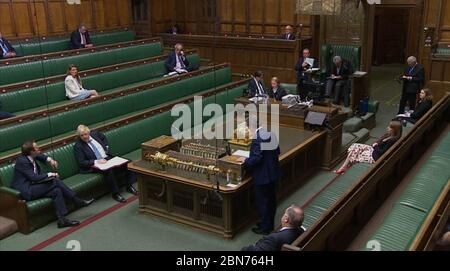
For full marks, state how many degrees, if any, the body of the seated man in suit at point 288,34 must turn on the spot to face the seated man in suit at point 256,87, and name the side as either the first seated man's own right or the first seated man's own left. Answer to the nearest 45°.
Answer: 0° — they already face them

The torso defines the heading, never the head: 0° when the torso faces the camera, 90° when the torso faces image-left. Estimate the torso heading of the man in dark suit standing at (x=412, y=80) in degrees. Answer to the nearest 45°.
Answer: approximately 45°

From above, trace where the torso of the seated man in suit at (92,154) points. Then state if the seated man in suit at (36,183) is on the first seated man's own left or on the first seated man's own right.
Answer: on the first seated man's own right

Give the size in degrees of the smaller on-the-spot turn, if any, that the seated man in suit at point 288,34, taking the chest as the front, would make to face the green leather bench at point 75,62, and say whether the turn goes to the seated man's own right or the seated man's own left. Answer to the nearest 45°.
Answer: approximately 45° to the seated man's own right

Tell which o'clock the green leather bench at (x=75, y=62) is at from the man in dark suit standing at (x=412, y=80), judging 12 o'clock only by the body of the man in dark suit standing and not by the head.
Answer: The green leather bench is roughly at 1 o'clock from the man in dark suit standing.

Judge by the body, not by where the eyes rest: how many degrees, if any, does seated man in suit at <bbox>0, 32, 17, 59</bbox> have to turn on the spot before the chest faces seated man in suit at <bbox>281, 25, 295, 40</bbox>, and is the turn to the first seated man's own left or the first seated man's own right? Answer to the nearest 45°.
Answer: approximately 45° to the first seated man's own left

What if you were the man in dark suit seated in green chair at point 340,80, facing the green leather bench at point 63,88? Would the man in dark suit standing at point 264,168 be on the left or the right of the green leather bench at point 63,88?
left

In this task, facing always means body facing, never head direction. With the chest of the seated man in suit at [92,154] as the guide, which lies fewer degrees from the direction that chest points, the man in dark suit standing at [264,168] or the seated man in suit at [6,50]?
the man in dark suit standing

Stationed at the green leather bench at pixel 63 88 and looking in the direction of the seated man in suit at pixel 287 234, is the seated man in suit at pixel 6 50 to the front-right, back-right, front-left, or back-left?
back-right

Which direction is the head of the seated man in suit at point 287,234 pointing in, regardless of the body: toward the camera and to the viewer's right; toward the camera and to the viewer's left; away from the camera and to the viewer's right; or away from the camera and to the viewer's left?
away from the camera and to the viewer's left
